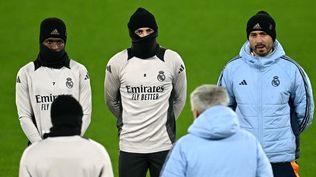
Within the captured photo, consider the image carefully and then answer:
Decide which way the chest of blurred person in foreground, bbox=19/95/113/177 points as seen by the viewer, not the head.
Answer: away from the camera

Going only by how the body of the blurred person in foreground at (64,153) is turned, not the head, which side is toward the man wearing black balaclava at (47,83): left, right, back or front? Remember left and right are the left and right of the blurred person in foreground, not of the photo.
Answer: front

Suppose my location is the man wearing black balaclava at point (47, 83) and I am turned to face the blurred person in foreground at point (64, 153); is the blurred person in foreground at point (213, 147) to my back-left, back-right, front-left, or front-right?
front-left

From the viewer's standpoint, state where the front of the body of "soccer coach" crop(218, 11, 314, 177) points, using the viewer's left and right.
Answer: facing the viewer

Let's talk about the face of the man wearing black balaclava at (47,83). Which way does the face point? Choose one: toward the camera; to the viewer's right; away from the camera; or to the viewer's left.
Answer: toward the camera

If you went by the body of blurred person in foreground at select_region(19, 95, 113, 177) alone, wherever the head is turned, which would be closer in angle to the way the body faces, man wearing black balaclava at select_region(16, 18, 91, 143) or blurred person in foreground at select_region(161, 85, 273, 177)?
the man wearing black balaclava

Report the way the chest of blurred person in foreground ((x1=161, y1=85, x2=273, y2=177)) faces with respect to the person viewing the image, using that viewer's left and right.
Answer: facing away from the viewer

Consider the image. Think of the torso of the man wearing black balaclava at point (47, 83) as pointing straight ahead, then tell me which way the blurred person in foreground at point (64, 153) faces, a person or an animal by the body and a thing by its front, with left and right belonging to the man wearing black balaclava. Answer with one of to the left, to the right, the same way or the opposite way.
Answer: the opposite way

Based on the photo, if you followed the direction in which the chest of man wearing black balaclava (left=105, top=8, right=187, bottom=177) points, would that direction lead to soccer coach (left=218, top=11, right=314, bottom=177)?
no

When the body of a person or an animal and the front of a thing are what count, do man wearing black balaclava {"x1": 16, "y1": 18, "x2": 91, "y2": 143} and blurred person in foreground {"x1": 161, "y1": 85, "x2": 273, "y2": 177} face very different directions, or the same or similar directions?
very different directions

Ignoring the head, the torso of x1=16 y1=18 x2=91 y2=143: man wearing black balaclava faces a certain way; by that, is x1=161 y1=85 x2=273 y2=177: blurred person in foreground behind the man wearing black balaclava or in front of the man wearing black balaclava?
in front

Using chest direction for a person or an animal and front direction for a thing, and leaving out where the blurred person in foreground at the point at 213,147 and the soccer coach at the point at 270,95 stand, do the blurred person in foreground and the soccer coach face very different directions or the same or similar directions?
very different directions

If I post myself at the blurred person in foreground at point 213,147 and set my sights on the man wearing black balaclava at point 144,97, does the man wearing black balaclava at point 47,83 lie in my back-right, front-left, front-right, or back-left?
front-left

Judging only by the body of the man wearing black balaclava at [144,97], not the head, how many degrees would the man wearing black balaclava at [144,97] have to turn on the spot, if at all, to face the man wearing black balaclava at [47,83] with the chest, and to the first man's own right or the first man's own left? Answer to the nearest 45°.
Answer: approximately 90° to the first man's own right

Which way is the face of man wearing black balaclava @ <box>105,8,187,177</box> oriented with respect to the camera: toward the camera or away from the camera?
toward the camera

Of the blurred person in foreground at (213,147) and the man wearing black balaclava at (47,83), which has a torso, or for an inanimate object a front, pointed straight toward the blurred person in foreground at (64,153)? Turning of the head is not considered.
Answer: the man wearing black balaclava

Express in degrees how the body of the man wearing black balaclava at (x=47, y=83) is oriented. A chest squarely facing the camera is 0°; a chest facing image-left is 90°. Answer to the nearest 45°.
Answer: approximately 0°
